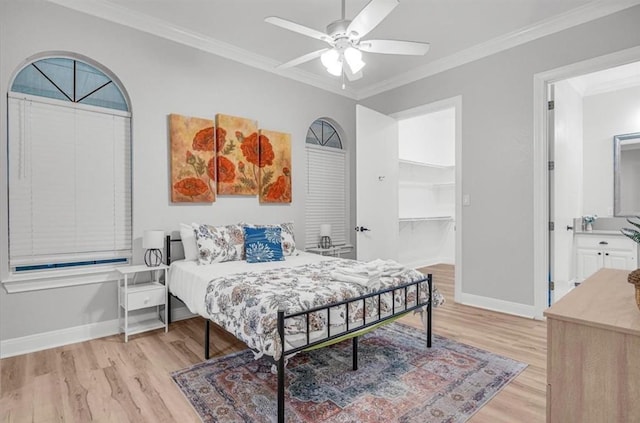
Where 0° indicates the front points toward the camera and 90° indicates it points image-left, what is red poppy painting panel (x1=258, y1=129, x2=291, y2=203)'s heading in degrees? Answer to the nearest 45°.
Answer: approximately 315°

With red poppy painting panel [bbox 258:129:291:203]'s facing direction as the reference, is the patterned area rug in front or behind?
in front

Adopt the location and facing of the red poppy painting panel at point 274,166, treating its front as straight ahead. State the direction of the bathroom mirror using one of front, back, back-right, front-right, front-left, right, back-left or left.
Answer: front-left

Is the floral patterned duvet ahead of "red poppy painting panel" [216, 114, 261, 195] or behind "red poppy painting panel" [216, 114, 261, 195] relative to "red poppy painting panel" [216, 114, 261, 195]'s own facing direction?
ahead

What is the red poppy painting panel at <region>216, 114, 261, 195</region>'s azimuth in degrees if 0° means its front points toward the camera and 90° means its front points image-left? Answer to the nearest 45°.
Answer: approximately 315°

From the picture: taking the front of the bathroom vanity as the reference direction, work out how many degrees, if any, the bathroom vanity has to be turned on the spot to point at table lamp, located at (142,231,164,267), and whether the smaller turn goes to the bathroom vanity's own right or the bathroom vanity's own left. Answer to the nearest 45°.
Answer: approximately 45° to the bathroom vanity's own right

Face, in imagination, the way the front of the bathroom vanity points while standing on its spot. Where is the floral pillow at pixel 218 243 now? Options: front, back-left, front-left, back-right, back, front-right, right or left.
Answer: front-right

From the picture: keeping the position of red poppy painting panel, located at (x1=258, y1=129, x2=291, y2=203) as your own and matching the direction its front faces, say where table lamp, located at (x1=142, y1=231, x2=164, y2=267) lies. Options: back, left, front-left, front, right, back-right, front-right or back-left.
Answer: right

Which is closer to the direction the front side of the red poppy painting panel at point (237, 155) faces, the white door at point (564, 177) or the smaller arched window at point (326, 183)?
the white door

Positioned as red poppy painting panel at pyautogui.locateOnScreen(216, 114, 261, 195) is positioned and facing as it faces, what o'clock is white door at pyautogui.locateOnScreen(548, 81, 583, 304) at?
The white door is roughly at 11 o'clock from the red poppy painting panel.
